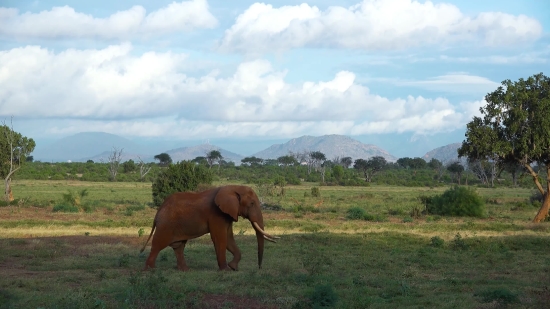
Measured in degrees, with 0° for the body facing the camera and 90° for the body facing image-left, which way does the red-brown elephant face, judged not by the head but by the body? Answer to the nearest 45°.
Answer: approximately 270°

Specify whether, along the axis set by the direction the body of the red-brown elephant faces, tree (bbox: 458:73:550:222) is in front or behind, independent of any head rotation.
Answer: in front

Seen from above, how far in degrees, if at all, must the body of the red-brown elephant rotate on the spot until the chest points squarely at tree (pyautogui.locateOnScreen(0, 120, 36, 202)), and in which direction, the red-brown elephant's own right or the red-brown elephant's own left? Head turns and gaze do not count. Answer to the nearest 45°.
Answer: approximately 135° to the red-brown elephant's own left

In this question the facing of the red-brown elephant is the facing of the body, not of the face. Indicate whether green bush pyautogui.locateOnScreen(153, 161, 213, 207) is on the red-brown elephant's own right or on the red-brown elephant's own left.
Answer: on the red-brown elephant's own left

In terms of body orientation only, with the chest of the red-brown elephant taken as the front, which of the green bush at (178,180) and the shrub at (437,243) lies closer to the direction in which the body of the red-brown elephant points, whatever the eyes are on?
the shrub

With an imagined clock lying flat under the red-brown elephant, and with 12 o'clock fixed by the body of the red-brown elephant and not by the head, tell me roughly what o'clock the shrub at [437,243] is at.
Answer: The shrub is roughly at 11 o'clock from the red-brown elephant.

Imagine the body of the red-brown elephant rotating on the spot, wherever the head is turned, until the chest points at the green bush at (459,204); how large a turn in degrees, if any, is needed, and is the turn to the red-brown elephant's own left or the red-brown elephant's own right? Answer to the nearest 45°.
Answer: approximately 45° to the red-brown elephant's own left
